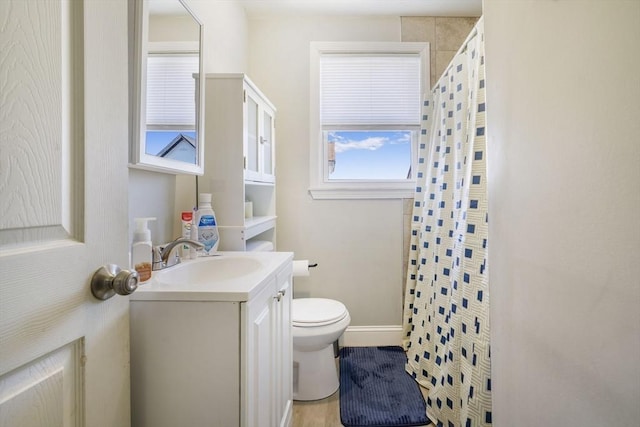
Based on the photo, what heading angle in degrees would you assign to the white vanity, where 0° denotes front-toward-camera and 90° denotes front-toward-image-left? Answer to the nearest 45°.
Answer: approximately 270°

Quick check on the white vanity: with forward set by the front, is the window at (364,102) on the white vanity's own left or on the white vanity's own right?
on the white vanity's own left

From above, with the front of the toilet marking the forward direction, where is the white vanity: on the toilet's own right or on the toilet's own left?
on the toilet's own right

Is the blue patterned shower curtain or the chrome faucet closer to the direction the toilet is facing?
the blue patterned shower curtain

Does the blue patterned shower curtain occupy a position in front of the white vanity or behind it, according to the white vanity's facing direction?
in front
